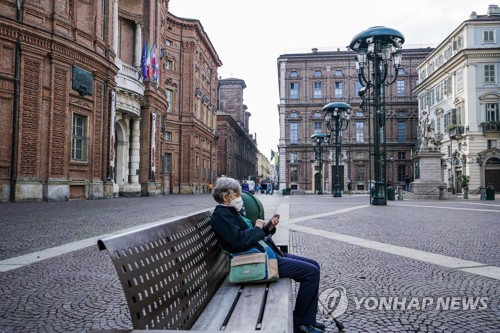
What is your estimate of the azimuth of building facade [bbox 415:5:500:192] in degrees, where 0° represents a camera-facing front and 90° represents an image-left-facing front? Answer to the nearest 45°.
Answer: approximately 45°

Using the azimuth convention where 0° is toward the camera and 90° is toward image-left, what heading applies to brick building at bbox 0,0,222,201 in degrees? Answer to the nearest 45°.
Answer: approximately 315°

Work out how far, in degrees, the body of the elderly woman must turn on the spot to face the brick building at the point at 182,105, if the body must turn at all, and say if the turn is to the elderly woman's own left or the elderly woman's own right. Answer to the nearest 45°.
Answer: approximately 90° to the elderly woman's own left

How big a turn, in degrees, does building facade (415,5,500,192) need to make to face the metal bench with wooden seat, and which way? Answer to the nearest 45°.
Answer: approximately 45° to its left

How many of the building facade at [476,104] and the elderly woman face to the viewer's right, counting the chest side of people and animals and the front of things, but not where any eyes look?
1

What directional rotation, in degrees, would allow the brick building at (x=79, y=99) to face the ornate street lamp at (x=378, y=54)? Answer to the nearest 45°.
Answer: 0° — it already faces it

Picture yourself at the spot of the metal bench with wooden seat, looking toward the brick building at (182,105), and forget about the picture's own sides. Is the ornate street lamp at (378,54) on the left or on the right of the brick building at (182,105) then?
right

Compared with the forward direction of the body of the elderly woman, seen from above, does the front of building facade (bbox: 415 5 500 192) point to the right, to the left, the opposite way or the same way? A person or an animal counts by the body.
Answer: the opposite way

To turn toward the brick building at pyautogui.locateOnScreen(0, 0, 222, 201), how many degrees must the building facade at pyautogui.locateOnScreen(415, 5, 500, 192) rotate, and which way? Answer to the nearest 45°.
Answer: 0° — it already faces it

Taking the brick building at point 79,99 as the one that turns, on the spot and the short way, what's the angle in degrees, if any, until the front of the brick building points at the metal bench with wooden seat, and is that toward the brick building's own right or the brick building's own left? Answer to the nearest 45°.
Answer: approximately 45° to the brick building's own right

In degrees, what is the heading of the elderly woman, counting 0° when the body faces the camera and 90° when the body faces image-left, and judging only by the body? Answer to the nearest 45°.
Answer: approximately 270°
